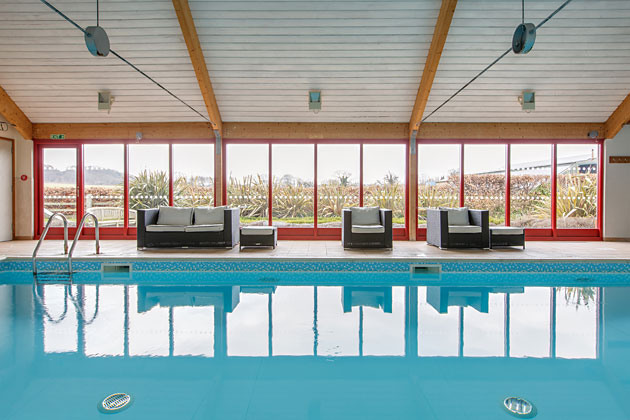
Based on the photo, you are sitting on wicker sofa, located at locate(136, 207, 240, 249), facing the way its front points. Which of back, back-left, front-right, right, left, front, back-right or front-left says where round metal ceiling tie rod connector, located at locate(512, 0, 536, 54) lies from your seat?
front-left

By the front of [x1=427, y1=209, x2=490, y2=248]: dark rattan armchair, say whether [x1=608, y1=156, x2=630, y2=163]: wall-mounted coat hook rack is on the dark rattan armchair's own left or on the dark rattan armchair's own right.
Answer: on the dark rattan armchair's own left

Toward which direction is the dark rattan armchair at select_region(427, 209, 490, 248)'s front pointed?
toward the camera

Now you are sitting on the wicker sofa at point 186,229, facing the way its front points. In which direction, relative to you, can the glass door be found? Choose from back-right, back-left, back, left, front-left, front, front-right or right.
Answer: back-right

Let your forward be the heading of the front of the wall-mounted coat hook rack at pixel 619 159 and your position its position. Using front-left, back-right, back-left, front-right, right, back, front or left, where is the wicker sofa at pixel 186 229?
front-right

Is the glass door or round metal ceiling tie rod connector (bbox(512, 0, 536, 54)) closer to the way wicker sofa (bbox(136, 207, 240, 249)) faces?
the round metal ceiling tie rod connector

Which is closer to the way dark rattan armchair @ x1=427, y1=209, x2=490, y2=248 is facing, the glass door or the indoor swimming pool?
the indoor swimming pool

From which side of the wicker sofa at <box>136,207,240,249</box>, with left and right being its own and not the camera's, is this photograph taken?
front

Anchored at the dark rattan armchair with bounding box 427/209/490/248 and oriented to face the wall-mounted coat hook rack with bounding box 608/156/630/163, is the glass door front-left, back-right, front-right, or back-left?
back-left

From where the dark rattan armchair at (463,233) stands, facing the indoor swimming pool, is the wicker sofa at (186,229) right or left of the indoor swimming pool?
right

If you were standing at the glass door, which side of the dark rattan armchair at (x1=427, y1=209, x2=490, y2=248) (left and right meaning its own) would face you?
right
